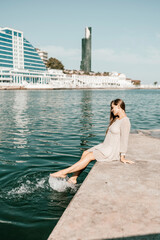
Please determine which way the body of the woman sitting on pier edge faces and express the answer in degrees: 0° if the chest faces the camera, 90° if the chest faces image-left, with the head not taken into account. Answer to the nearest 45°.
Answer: approximately 90°
